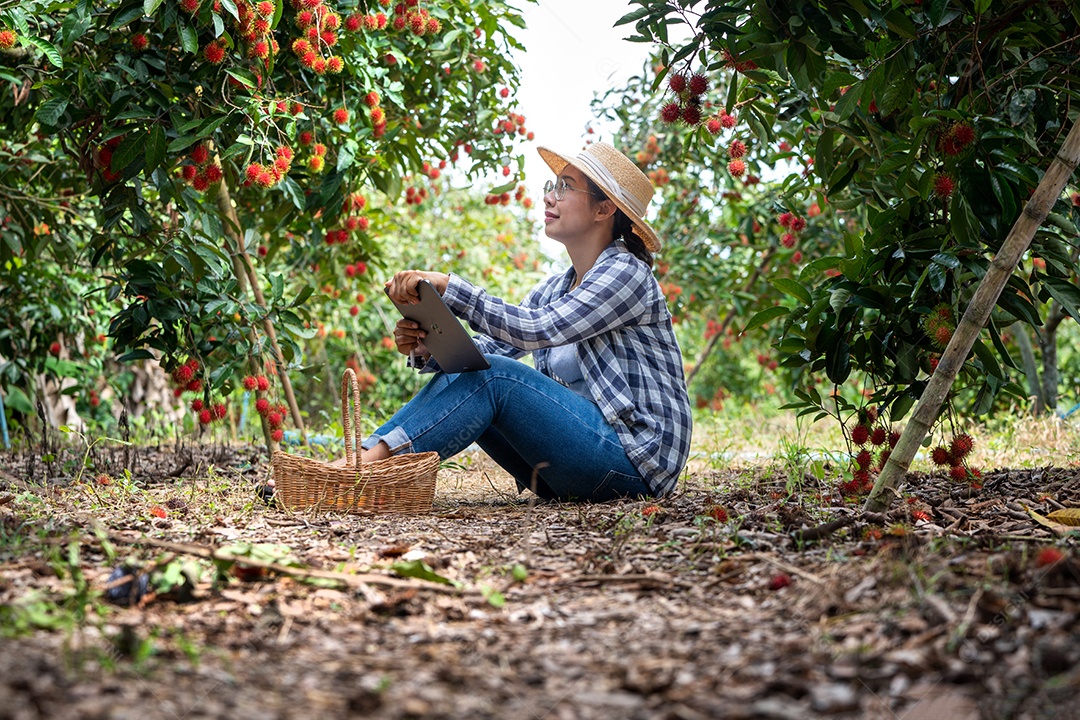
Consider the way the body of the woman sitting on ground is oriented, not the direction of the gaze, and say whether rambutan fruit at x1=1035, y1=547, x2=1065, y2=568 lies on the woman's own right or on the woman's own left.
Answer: on the woman's own left

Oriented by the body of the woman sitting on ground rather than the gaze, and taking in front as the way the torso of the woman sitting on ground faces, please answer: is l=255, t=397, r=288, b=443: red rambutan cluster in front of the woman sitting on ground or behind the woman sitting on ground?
in front

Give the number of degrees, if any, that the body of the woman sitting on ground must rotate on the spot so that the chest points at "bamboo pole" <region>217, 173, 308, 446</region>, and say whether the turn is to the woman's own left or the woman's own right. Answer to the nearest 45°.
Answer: approximately 45° to the woman's own right

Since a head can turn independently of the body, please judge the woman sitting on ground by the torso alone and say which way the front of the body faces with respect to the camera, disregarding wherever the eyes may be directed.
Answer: to the viewer's left

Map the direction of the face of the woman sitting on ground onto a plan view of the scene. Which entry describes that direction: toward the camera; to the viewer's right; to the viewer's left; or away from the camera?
to the viewer's left
